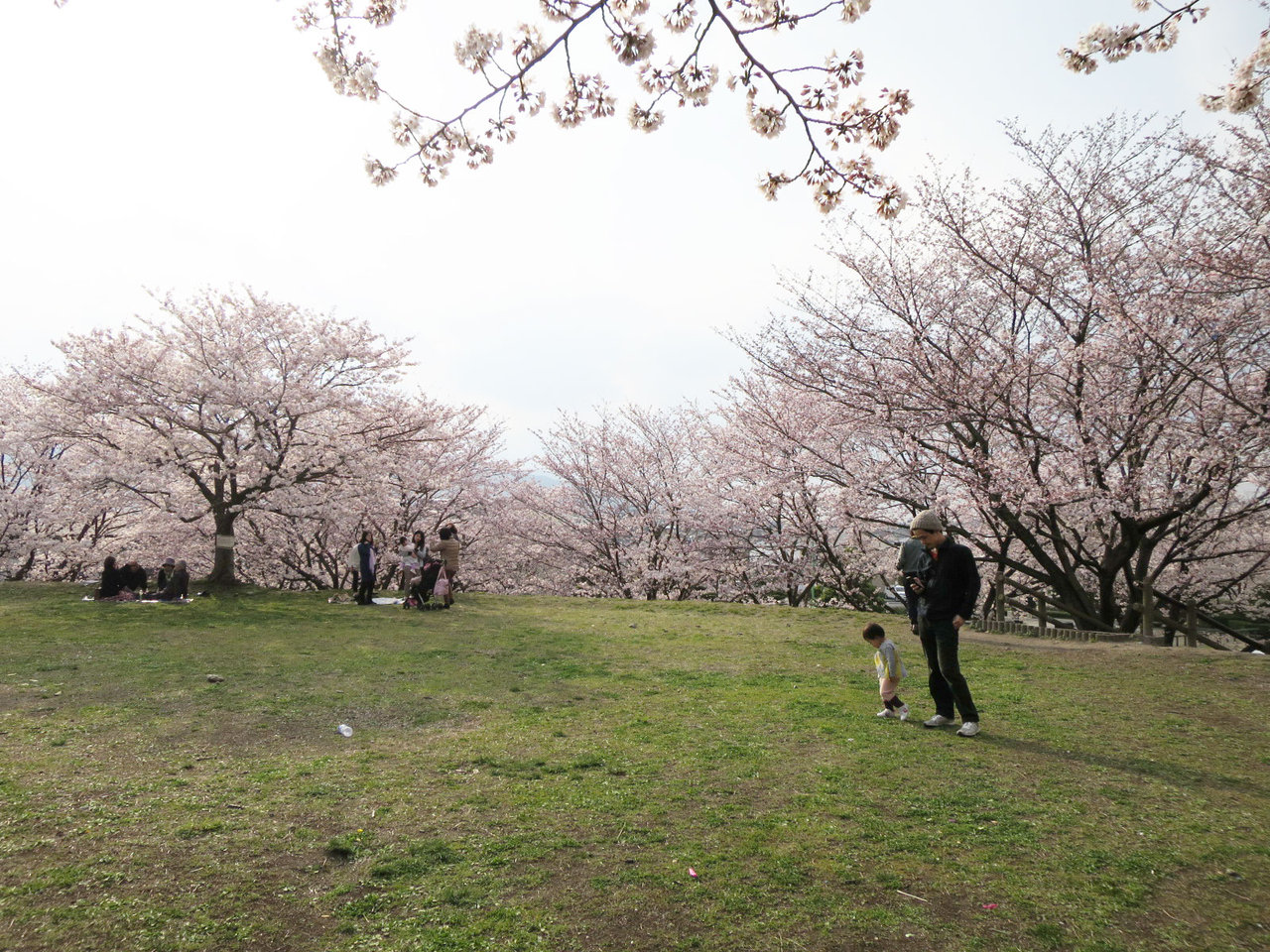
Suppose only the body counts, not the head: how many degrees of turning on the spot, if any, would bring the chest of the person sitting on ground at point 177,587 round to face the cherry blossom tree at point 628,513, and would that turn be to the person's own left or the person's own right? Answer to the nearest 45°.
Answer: approximately 180°

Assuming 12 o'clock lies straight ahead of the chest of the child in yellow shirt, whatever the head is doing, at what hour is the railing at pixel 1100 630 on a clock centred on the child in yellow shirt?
The railing is roughly at 4 o'clock from the child in yellow shirt.

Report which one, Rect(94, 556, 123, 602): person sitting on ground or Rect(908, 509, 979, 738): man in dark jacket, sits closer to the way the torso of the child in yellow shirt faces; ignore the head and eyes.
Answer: the person sitting on ground

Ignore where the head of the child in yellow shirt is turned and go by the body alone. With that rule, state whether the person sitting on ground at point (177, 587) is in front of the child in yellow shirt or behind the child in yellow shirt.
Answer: in front

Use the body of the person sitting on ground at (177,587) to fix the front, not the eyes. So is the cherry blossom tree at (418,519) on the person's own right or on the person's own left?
on the person's own right

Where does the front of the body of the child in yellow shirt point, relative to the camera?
to the viewer's left

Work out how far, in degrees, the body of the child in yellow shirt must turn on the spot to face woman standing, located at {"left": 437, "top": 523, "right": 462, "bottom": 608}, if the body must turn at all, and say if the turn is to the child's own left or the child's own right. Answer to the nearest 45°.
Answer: approximately 45° to the child's own right

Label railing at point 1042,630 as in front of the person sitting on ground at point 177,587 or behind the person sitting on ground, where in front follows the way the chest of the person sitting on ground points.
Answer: behind

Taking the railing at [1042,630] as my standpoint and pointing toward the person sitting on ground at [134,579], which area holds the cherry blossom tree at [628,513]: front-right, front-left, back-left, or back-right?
front-right

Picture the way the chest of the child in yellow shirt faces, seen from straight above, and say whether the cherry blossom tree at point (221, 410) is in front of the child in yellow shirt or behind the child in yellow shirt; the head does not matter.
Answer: in front

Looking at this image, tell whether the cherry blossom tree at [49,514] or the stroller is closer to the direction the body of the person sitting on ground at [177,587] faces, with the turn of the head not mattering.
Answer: the cherry blossom tree

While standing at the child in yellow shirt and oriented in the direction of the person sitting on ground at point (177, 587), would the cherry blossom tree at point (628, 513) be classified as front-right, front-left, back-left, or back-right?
front-right

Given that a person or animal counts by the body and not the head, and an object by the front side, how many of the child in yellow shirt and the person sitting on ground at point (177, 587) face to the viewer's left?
2

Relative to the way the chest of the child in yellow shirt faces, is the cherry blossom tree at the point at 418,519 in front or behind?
in front

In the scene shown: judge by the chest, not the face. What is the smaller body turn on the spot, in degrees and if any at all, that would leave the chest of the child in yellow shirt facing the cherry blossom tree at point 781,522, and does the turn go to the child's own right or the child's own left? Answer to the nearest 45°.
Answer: approximately 90° to the child's own right

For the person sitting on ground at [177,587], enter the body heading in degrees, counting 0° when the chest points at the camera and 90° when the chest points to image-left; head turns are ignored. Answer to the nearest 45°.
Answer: approximately 90°
